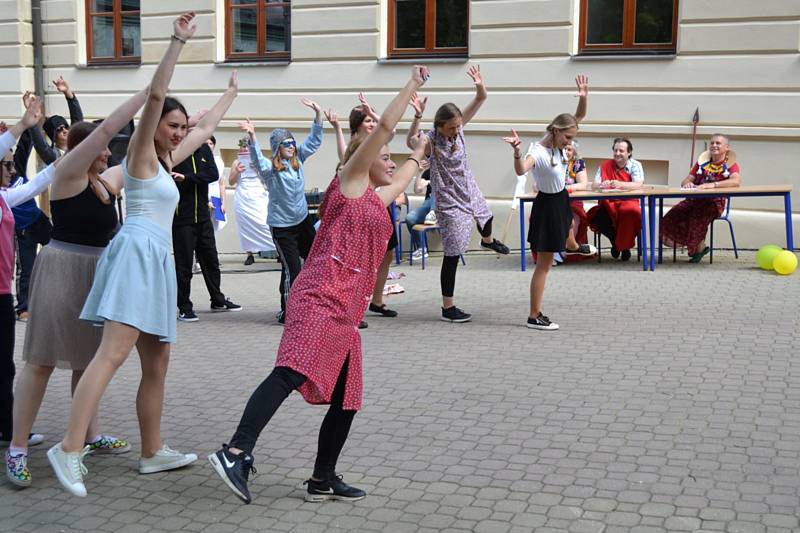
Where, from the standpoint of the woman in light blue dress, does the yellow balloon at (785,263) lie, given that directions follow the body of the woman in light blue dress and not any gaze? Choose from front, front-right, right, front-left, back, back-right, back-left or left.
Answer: left

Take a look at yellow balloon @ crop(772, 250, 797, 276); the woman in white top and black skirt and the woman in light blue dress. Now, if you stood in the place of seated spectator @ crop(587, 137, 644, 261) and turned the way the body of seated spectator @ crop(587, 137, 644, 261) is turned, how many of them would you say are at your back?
0

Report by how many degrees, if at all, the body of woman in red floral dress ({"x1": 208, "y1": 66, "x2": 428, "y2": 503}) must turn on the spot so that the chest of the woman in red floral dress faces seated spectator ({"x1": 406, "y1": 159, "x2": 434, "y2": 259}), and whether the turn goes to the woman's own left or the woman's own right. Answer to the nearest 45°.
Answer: approximately 90° to the woman's own left

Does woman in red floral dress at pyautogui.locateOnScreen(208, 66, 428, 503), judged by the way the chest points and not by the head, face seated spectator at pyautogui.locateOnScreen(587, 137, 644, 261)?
no

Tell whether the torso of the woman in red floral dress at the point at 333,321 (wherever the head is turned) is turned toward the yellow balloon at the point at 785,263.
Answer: no

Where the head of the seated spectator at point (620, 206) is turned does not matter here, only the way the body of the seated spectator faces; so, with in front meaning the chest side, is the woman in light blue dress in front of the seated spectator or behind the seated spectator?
in front

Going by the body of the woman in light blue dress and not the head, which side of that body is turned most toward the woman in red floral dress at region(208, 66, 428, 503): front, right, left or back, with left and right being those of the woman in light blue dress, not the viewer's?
front

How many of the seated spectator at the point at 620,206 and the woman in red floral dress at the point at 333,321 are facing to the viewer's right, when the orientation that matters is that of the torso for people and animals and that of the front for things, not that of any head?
1

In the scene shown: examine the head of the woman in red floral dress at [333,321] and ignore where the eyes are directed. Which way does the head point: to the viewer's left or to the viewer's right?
to the viewer's right

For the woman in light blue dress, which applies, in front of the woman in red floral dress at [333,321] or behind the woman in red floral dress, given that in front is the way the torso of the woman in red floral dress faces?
behind

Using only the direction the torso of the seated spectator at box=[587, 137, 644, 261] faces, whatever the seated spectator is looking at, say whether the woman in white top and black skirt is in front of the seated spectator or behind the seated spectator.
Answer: in front

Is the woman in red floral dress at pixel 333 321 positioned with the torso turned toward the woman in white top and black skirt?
no

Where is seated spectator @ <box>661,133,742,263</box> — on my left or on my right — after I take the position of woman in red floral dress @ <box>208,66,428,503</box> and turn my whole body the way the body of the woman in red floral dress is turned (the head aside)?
on my left

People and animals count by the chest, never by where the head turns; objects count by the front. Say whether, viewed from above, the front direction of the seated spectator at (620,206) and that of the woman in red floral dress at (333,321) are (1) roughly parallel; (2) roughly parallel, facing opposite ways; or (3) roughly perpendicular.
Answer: roughly perpendicular

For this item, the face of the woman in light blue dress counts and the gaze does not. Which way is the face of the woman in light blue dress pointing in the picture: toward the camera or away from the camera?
toward the camera

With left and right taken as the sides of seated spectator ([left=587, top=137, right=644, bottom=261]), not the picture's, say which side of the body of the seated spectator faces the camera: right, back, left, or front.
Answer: front

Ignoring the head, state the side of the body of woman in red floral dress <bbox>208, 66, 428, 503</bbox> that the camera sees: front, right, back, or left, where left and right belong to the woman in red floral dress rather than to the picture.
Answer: right
